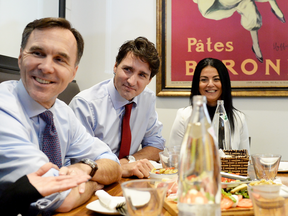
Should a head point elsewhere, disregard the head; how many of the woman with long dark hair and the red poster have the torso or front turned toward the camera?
2

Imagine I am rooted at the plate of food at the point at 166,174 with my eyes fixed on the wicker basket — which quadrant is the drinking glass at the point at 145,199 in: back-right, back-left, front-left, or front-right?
back-right

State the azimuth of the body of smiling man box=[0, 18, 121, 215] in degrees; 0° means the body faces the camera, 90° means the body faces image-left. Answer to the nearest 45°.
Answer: approximately 315°

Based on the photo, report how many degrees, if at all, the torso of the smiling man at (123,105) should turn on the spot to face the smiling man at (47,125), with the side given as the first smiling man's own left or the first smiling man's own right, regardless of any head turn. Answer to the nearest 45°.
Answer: approximately 90° to the first smiling man's own right

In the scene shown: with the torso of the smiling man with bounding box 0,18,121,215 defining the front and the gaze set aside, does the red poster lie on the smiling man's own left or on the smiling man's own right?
on the smiling man's own left

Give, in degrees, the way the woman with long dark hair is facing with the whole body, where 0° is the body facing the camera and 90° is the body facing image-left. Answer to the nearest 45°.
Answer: approximately 0°

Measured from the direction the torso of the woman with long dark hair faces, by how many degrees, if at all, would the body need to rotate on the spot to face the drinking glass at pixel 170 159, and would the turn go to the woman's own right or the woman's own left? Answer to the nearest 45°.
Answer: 0° — they already face it
